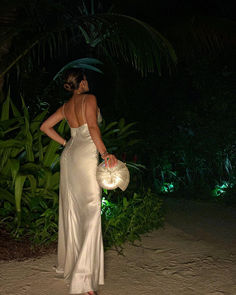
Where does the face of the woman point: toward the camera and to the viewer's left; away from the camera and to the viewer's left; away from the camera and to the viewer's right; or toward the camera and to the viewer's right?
away from the camera and to the viewer's right

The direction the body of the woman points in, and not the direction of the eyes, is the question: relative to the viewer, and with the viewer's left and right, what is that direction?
facing away from the viewer and to the right of the viewer

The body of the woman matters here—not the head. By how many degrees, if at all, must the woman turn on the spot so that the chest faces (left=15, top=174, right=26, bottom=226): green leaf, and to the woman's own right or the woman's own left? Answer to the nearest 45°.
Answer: approximately 90° to the woman's own left
